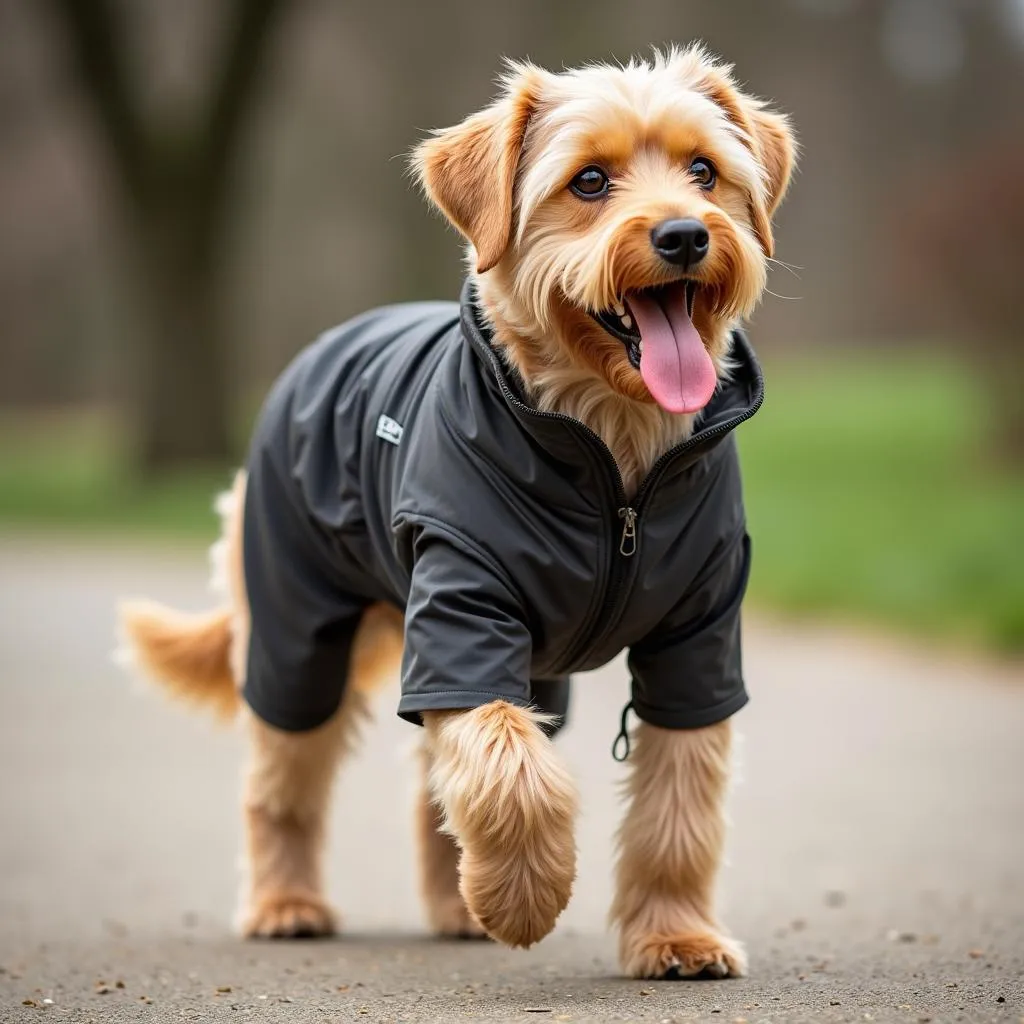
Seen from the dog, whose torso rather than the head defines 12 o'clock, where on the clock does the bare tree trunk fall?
The bare tree trunk is roughly at 7 o'clock from the dog.

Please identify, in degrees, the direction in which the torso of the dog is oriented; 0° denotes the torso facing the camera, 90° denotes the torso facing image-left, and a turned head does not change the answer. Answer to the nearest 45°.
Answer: approximately 315°
